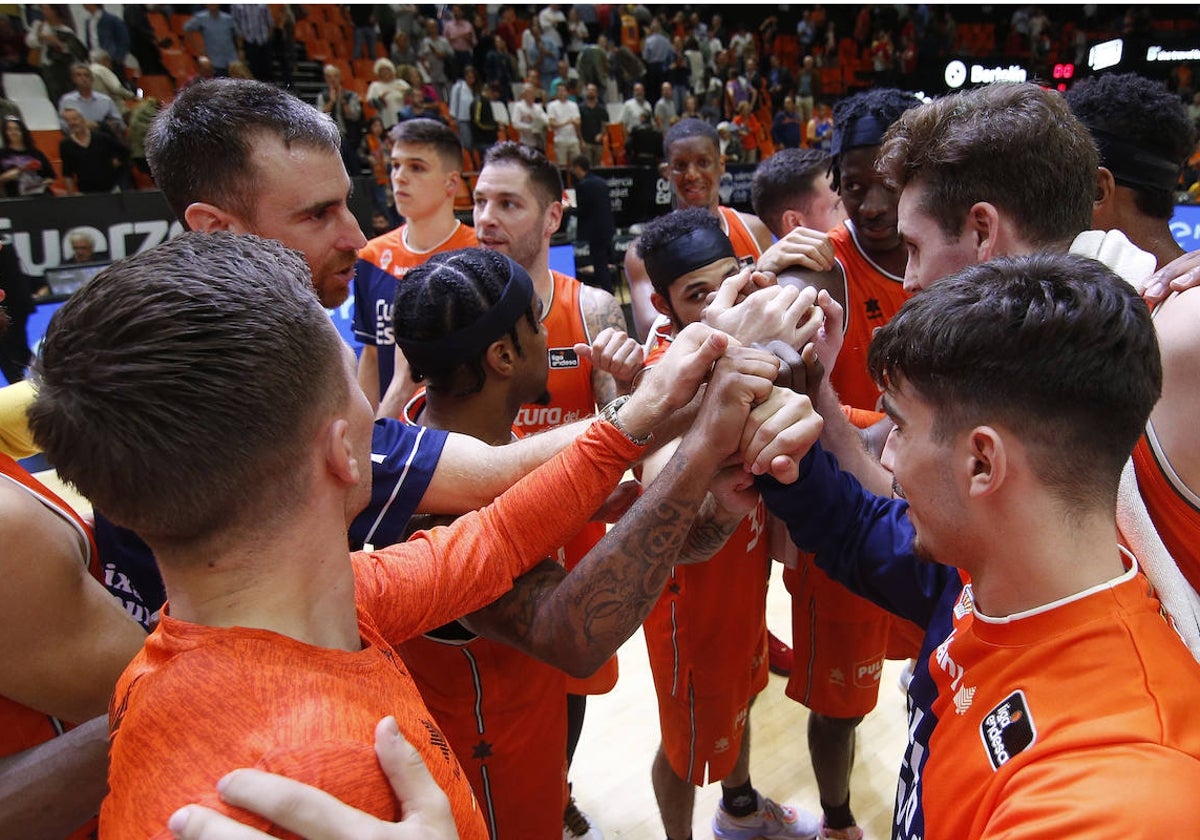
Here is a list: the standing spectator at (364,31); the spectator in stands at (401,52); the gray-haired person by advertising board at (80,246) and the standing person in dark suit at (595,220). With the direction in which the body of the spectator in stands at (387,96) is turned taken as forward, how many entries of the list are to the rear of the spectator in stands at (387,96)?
2

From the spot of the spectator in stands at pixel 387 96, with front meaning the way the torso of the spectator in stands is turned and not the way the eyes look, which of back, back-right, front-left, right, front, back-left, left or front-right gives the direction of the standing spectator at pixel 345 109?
front-right
